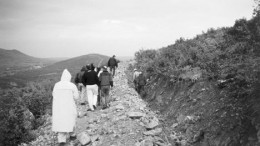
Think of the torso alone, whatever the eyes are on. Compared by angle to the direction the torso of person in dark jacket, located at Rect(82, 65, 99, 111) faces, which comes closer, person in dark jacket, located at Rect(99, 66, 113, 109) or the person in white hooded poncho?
the person in dark jacket

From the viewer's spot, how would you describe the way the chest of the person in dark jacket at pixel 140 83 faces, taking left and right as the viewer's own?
facing away from the viewer

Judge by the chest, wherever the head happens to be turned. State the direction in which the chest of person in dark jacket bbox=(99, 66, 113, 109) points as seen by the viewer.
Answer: away from the camera

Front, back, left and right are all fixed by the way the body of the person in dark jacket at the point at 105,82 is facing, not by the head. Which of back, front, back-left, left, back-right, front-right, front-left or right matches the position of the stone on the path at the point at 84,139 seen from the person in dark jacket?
back

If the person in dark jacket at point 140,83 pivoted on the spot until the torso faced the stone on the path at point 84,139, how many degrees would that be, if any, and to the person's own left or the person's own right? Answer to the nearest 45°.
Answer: approximately 180°

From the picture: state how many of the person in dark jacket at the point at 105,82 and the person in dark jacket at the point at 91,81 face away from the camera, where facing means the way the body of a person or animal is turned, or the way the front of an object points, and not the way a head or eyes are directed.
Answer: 2

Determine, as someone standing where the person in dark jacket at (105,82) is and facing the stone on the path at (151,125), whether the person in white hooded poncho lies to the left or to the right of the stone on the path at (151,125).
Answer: right

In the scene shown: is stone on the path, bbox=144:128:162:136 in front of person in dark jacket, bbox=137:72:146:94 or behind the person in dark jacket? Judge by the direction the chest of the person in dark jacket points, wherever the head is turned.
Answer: behind

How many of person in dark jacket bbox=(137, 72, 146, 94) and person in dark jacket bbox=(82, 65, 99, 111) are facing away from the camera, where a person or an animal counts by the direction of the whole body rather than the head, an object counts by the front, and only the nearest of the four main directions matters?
2

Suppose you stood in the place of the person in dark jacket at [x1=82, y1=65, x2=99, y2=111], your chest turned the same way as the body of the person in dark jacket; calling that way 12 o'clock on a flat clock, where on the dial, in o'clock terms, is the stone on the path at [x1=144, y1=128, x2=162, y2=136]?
The stone on the path is roughly at 5 o'clock from the person in dark jacket.

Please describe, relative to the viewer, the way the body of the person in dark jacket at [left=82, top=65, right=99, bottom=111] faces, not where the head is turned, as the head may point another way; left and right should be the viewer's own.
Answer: facing away from the viewer

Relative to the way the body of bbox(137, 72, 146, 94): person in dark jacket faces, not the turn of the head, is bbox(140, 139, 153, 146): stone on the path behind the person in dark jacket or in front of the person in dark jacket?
behind
